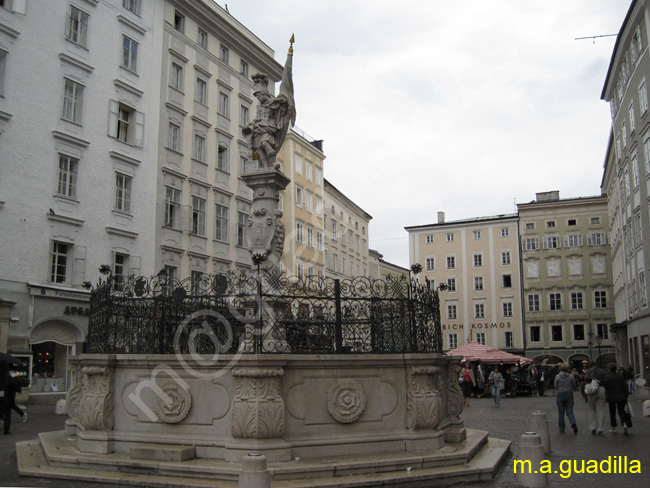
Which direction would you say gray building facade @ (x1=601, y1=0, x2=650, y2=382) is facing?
to the viewer's left

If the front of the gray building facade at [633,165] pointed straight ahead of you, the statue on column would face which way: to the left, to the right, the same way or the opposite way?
to the left

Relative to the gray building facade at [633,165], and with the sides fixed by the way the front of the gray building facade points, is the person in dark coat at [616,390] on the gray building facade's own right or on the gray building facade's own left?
on the gray building facade's own left

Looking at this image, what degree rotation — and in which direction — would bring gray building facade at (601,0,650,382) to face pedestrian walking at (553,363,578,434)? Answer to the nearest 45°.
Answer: approximately 90° to its left

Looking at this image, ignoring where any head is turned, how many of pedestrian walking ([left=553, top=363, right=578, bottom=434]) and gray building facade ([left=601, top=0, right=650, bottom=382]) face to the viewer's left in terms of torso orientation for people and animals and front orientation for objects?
1
